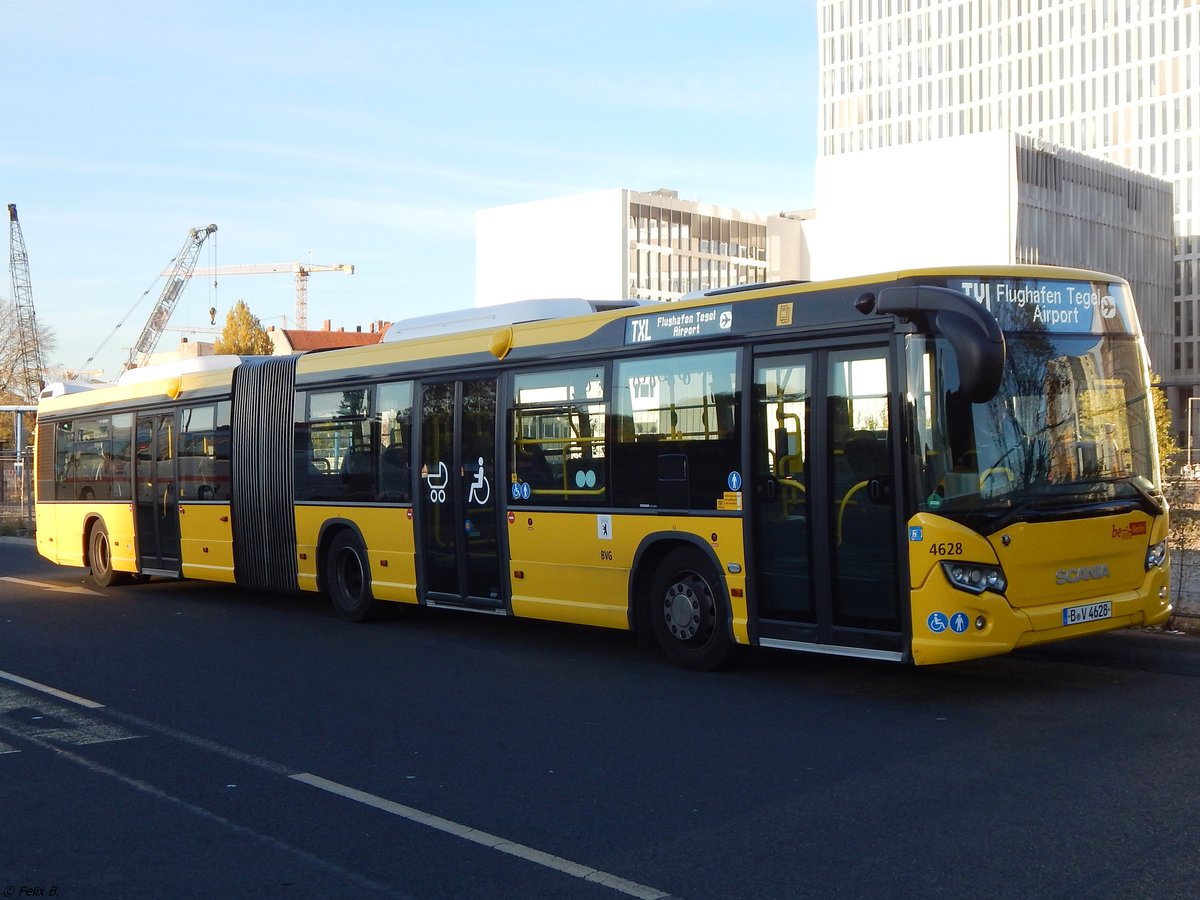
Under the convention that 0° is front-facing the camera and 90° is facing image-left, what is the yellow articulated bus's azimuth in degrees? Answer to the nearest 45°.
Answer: approximately 315°
